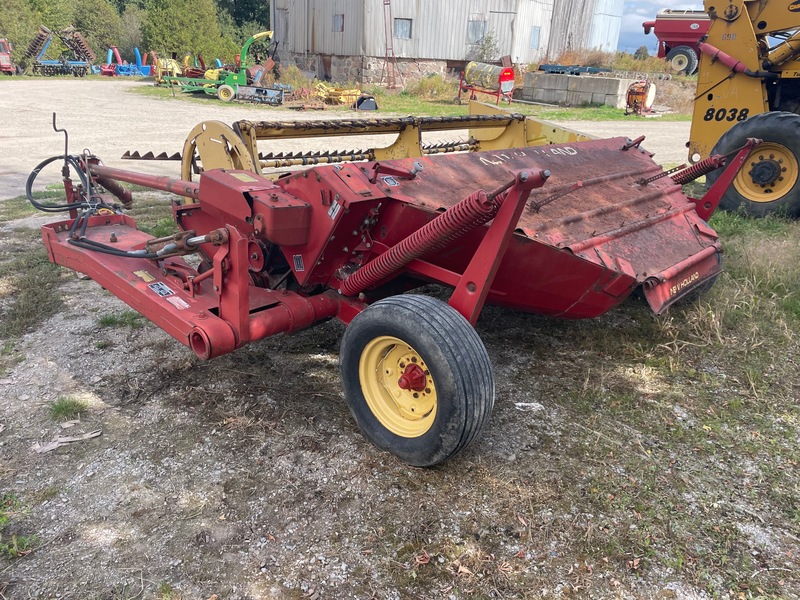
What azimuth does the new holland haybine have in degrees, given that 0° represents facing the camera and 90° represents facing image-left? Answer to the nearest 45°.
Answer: approximately 135°

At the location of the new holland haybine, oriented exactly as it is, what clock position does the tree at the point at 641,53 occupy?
The tree is roughly at 2 o'clock from the new holland haybine.

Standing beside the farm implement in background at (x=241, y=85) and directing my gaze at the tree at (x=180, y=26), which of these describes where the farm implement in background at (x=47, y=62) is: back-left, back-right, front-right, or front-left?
front-left

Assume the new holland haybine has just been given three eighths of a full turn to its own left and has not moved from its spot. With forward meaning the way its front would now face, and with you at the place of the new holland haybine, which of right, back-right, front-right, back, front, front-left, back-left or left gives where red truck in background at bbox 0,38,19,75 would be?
back-right

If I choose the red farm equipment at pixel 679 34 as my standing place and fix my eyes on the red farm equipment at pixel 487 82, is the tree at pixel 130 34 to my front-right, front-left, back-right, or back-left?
front-right

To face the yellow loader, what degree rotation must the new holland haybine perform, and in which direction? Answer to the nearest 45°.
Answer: approximately 90° to its right

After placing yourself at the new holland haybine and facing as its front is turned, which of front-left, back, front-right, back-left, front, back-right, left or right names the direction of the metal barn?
front-right

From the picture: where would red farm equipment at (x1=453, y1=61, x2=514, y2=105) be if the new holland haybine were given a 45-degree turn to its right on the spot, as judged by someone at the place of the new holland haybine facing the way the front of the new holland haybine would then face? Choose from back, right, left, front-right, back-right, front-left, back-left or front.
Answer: front

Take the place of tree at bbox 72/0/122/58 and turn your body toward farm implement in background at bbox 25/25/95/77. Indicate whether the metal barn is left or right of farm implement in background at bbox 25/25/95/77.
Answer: left
